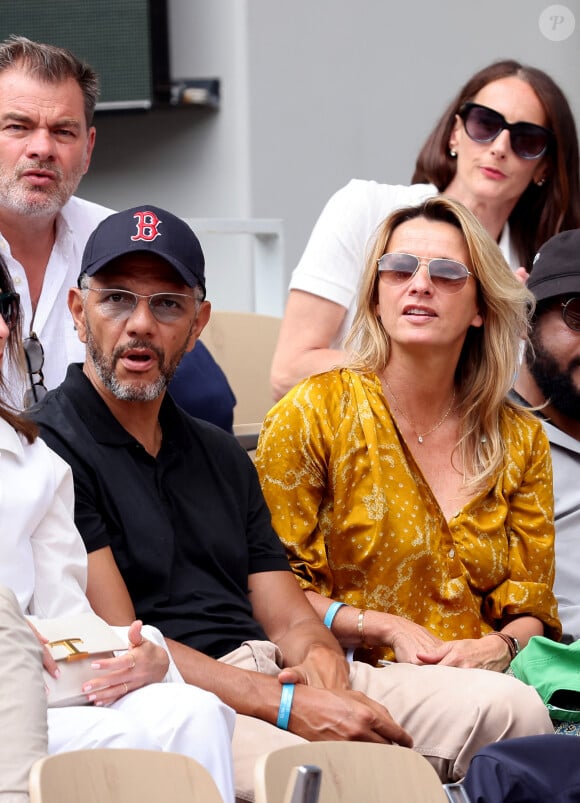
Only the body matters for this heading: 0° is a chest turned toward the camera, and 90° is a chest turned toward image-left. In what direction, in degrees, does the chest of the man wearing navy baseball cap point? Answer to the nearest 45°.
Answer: approximately 315°

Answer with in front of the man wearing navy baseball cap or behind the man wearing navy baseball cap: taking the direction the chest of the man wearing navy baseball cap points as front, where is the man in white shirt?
behind

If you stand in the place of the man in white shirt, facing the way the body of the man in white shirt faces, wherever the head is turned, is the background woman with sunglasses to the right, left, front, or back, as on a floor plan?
left

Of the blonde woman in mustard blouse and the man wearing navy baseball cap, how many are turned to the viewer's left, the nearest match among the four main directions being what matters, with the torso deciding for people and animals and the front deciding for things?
0

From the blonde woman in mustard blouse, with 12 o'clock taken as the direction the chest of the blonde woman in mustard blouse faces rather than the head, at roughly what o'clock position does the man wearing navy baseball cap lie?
The man wearing navy baseball cap is roughly at 3 o'clock from the blonde woman in mustard blouse.

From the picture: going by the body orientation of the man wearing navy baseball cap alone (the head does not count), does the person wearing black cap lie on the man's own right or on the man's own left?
on the man's own left

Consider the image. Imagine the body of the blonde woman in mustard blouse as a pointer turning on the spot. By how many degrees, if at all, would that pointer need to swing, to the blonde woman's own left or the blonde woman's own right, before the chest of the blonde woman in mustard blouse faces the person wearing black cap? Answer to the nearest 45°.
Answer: approximately 90° to the blonde woman's own left

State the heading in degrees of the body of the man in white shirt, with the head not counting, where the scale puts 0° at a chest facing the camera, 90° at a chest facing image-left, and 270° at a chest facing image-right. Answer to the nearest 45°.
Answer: approximately 0°

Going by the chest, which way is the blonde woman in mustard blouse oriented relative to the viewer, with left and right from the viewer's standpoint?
facing the viewer and to the right of the viewer

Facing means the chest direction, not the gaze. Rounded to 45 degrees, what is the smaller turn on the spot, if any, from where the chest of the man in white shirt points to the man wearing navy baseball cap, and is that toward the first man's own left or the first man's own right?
0° — they already face them
